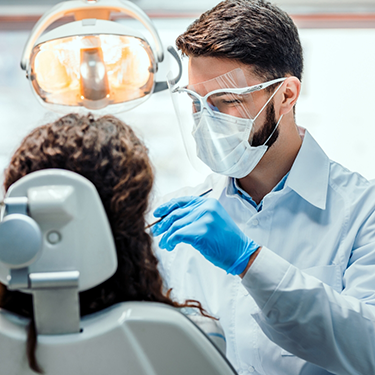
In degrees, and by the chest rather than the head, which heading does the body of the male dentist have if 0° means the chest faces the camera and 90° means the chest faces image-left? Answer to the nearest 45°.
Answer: approximately 45°
